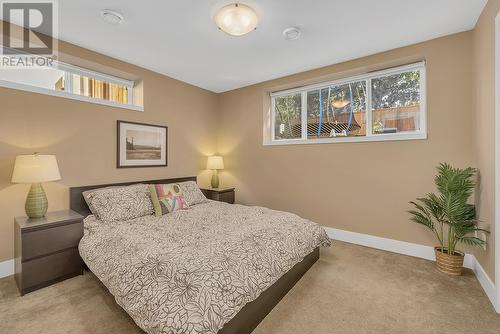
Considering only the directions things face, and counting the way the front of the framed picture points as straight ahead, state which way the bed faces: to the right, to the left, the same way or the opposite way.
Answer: the same way

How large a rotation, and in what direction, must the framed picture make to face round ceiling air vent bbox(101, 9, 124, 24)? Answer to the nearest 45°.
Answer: approximately 45° to its right

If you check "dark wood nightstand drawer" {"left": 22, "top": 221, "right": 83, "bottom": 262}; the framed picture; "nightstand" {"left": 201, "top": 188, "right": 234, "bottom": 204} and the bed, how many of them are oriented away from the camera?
0

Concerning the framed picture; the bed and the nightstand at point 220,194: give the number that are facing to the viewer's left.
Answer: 0

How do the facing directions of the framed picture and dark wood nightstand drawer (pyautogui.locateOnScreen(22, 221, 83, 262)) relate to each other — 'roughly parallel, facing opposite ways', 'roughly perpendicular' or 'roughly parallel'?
roughly parallel

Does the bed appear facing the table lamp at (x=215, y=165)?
no

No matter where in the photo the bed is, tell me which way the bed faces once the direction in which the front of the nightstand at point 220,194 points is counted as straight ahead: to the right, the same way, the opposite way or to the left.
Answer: the same way

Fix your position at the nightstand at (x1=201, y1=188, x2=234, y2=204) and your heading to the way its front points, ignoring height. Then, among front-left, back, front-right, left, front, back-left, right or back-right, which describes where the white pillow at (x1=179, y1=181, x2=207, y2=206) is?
right

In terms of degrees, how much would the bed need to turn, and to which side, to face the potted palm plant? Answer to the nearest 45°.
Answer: approximately 45° to its left

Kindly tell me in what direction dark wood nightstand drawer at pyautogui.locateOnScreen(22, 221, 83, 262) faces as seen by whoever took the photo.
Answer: facing the viewer and to the right of the viewer

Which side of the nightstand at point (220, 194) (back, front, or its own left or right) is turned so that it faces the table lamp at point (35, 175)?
right

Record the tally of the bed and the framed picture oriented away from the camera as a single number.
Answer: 0

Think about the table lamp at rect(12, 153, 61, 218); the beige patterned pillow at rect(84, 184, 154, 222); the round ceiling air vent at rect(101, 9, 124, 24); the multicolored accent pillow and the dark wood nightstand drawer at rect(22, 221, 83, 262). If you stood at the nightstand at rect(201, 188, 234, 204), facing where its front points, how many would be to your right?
5

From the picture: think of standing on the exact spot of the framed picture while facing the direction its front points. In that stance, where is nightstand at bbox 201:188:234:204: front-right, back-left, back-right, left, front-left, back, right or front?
front-left

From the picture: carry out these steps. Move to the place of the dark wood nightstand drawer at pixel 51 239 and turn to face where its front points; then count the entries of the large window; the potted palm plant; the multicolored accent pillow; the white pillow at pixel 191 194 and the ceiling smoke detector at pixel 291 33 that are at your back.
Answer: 0
